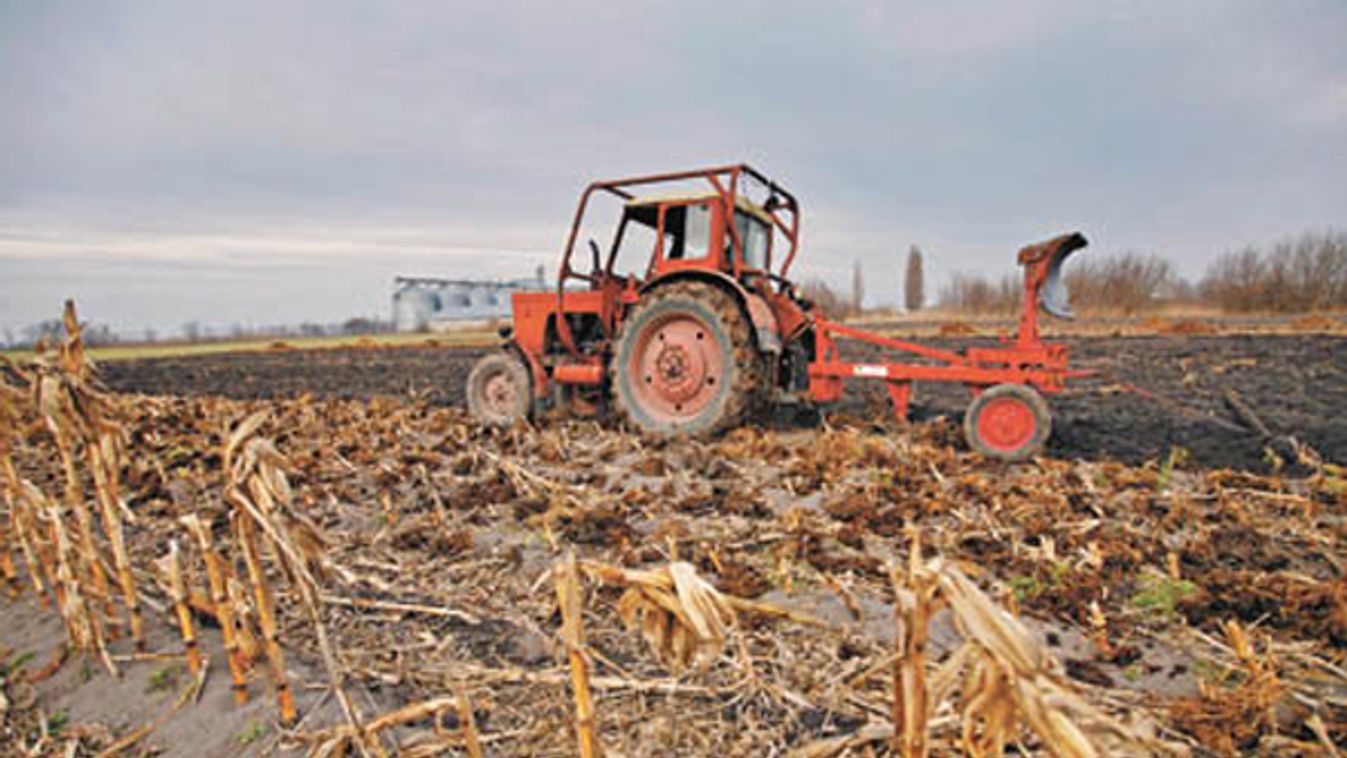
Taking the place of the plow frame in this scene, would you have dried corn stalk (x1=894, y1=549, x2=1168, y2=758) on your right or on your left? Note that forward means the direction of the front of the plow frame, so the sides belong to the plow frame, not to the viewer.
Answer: on your left

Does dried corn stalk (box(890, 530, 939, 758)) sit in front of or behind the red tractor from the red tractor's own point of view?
behind

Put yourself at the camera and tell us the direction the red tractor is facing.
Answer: facing away from the viewer and to the left of the viewer

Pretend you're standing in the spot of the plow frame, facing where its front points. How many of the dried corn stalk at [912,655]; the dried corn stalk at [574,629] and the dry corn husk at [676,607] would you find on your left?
3

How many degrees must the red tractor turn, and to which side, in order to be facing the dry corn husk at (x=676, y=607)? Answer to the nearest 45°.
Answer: approximately 135° to its left

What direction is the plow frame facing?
to the viewer's left

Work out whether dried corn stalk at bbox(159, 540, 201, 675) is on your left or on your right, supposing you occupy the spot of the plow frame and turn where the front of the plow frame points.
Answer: on your left

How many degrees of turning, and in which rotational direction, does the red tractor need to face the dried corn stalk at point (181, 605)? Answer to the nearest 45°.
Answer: approximately 135° to its left

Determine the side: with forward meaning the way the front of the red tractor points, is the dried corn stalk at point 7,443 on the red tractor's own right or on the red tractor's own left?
on the red tractor's own left
